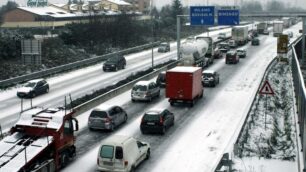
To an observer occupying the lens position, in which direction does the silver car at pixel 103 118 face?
facing away from the viewer and to the right of the viewer

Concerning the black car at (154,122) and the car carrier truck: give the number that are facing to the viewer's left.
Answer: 0

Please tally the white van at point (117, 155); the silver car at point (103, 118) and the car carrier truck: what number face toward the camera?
0

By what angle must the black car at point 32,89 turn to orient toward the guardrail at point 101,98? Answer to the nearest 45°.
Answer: approximately 90° to its left

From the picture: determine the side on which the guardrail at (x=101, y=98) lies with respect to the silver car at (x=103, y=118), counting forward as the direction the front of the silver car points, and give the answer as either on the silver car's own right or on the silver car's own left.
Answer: on the silver car's own left

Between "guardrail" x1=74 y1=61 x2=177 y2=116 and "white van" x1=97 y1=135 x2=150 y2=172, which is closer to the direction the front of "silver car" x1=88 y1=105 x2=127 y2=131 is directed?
the guardrail

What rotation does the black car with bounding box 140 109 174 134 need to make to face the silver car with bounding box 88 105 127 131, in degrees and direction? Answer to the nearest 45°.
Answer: approximately 135° to its left

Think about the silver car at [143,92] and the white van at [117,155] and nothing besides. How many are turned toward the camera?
0

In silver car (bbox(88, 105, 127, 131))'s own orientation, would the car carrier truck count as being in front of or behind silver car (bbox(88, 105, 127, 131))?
behind

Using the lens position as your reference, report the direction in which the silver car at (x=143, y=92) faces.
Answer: facing away from the viewer and to the right of the viewer

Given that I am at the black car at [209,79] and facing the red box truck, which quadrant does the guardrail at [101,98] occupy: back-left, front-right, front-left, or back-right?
front-right

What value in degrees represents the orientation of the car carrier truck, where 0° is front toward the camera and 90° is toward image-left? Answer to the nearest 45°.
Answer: approximately 225°

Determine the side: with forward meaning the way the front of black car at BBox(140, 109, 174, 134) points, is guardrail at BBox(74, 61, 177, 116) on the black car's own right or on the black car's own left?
on the black car's own left

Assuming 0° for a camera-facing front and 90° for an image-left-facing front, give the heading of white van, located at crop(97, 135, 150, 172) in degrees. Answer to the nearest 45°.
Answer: approximately 225°

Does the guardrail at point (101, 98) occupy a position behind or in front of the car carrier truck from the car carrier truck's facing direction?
in front

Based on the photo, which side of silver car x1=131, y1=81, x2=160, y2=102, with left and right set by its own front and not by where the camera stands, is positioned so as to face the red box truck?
right

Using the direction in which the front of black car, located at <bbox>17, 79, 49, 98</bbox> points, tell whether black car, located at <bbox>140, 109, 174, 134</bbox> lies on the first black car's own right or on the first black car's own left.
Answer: on the first black car's own left

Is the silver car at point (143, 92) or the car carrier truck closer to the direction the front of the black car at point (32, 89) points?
the car carrier truck
